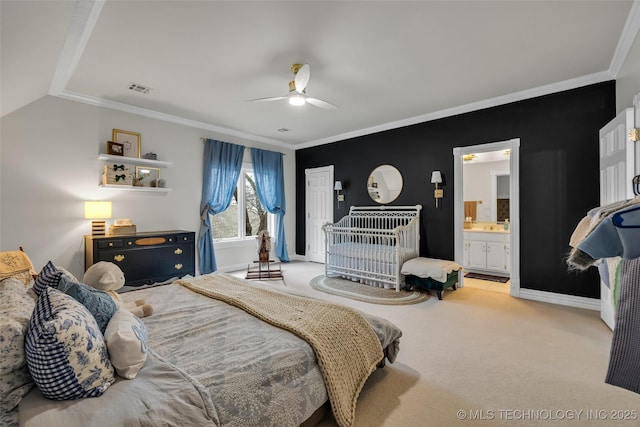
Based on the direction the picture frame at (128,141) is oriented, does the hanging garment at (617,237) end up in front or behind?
in front

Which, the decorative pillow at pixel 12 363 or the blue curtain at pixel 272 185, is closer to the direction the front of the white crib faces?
the decorative pillow

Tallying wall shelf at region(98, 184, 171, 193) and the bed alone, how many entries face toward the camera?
1

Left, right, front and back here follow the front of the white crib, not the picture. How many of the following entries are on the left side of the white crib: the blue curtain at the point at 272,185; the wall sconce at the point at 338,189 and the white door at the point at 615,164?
1

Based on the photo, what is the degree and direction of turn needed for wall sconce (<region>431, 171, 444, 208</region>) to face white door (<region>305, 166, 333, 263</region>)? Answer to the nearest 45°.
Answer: approximately 90° to its right

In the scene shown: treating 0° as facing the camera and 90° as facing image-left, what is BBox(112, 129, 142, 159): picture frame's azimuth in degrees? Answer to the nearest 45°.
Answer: approximately 315°

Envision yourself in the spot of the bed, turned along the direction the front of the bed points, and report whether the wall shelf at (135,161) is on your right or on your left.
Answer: on your left

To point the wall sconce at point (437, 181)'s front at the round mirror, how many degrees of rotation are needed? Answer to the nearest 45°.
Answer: approximately 90° to its right

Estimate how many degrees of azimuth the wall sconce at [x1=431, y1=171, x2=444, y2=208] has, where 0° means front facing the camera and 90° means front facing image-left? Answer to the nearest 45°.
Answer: approximately 45°

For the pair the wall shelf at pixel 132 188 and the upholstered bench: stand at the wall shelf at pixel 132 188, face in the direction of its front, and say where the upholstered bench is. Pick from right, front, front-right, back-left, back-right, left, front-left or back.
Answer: front-left

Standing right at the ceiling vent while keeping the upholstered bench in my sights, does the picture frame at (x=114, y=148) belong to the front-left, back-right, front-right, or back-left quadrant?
back-left

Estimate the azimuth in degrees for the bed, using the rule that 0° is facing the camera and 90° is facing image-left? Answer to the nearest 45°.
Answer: approximately 225°
